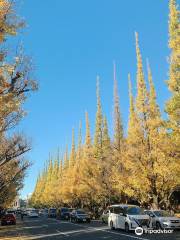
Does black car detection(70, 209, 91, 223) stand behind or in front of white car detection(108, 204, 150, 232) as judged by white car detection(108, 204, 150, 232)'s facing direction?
behind

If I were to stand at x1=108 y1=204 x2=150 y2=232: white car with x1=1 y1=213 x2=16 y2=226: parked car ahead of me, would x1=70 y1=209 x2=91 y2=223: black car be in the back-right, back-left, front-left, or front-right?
front-right

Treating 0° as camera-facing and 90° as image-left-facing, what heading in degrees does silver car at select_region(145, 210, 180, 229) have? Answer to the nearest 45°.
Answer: approximately 315°

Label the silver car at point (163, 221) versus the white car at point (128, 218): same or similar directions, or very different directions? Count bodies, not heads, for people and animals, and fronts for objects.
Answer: same or similar directions

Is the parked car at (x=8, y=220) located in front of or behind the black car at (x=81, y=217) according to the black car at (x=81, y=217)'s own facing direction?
behind

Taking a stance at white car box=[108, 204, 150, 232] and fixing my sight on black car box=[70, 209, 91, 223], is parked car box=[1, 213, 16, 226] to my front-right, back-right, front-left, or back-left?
front-left

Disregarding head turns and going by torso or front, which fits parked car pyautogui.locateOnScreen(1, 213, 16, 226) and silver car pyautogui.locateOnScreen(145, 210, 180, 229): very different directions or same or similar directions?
very different directions

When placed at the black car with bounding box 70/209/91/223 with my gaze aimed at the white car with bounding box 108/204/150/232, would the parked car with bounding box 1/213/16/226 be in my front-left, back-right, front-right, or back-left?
back-right

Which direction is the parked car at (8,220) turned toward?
away from the camera
